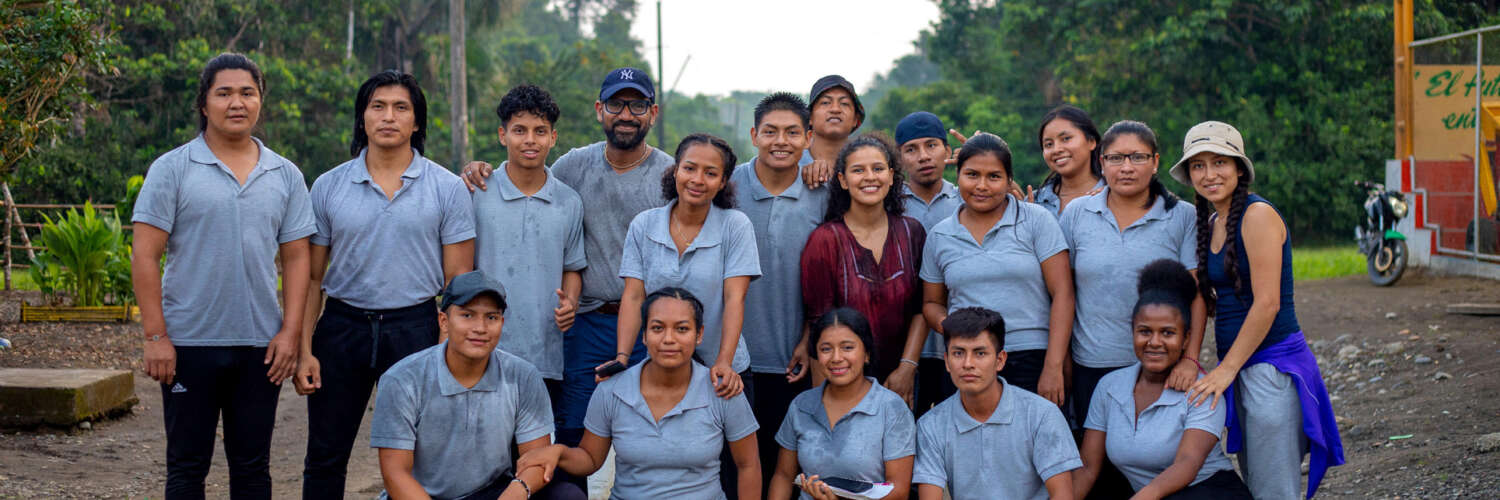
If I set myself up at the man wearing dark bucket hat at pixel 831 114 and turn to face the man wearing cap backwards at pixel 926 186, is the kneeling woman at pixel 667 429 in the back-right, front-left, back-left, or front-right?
back-right

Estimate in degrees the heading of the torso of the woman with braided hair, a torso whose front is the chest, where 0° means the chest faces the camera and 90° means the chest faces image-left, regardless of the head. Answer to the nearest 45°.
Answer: approximately 45°

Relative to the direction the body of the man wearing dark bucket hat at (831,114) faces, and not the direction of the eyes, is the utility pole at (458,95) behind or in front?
behind
